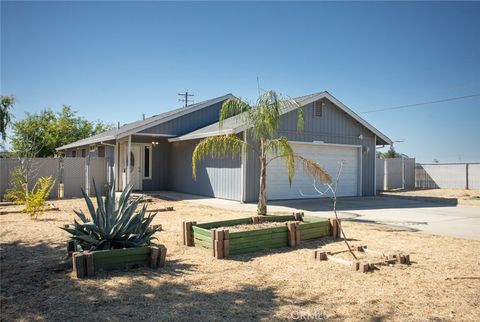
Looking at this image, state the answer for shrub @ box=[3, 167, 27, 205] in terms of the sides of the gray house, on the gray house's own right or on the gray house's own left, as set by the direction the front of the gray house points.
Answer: on the gray house's own right

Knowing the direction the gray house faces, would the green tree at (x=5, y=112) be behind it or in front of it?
behind

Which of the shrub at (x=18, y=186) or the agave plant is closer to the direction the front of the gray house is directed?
the agave plant

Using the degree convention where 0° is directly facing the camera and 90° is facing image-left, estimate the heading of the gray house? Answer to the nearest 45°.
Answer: approximately 315°

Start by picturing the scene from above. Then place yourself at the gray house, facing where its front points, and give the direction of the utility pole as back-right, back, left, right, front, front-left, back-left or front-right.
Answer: back-left

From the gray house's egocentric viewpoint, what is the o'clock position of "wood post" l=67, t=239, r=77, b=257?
The wood post is roughly at 2 o'clock from the gray house.

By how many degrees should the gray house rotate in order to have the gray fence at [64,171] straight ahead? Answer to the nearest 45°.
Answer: approximately 135° to its right

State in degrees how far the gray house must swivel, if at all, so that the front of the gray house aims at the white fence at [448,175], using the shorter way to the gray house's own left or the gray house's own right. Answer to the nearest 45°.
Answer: approximately 90° to the gray house's own left

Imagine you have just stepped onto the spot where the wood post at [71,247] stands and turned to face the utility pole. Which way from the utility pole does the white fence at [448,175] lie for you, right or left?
right

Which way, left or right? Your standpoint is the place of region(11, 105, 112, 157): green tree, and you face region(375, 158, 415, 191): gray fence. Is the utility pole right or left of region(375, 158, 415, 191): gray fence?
left

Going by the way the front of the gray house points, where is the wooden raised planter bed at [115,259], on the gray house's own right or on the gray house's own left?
on the gray house's own right

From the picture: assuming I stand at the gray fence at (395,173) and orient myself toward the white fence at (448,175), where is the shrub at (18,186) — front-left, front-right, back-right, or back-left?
back-right

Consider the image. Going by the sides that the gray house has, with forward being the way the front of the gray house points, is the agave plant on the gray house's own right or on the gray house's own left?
on the gray house's own right

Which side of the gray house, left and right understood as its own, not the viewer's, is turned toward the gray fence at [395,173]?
left
